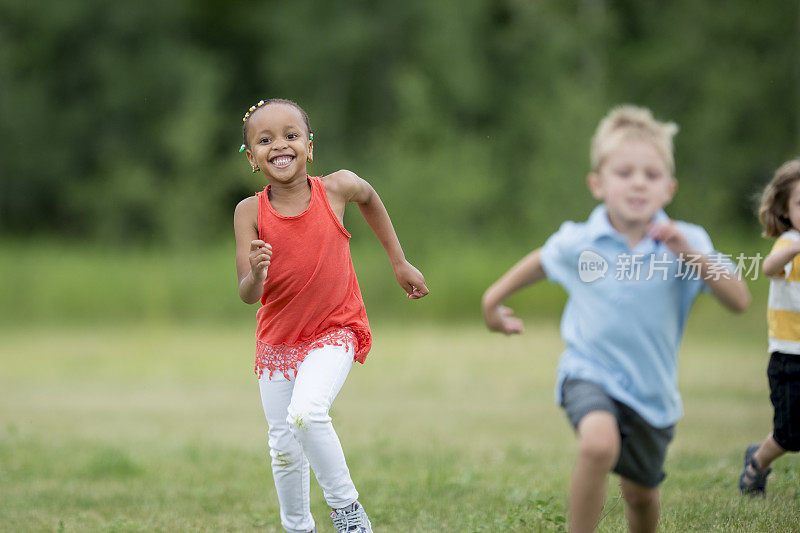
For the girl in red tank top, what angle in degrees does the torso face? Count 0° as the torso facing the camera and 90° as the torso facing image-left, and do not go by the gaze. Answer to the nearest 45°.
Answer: approximately 0°
